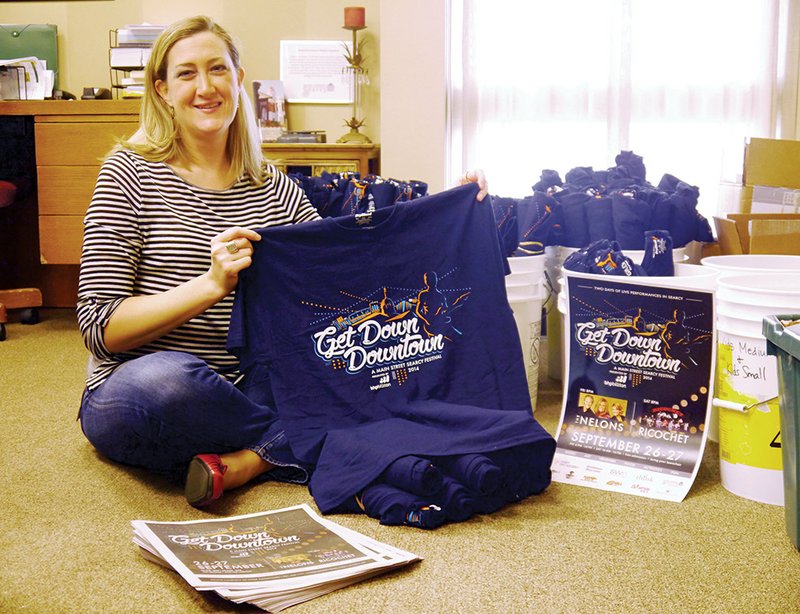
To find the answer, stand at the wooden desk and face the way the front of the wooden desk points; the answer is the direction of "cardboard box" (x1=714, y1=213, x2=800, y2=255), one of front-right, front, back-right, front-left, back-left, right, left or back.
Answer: front-left

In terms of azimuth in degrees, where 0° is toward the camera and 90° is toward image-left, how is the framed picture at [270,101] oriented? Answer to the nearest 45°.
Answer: approximately 0°

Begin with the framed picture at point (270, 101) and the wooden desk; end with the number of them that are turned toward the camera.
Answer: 2

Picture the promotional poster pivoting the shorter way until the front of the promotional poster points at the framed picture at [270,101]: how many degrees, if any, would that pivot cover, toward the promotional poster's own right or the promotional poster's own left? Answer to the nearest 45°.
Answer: approximately 135° to the promotional poster's own right

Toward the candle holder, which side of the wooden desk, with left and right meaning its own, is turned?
left

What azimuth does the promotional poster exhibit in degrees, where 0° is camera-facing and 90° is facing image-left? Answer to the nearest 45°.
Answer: approximately 0°

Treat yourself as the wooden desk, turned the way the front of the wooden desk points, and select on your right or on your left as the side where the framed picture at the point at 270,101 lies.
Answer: on your left

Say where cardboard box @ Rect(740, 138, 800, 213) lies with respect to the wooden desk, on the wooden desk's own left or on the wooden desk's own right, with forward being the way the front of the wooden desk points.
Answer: on the wooden desk's own left

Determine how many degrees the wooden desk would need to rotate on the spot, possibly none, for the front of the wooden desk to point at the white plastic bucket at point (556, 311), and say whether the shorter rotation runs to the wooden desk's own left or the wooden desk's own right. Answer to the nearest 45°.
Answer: approximately 45° to the wooden desk's own left
